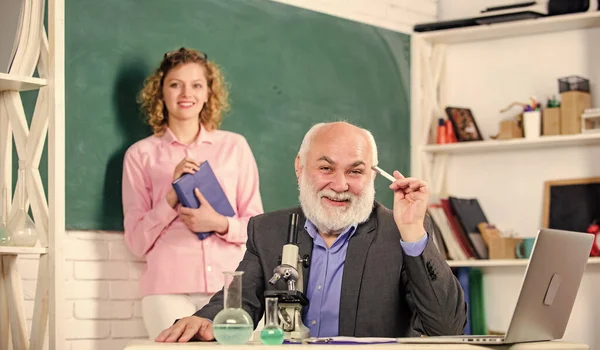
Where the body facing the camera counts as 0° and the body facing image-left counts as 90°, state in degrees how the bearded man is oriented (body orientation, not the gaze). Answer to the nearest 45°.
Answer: approximately 0°

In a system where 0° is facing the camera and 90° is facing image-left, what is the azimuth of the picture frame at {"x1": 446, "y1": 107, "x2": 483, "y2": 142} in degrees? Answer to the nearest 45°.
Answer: approximately 0°

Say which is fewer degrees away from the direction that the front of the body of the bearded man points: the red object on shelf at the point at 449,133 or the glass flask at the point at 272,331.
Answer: the glass flask

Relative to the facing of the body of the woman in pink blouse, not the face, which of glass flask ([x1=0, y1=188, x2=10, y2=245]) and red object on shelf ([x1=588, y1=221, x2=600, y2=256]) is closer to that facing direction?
the glass flask

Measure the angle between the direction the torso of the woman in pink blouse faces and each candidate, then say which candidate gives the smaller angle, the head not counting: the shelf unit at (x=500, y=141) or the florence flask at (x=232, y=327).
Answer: the florence flask

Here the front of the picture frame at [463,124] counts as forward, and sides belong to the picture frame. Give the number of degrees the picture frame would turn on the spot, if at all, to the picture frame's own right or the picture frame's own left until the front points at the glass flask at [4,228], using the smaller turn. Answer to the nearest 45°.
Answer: approximately 45° to the picture frame's own right

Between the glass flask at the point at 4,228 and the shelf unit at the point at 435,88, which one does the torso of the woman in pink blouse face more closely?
the glass flask

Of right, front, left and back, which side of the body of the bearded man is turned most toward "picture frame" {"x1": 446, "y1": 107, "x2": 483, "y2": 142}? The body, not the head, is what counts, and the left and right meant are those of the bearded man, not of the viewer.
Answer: back

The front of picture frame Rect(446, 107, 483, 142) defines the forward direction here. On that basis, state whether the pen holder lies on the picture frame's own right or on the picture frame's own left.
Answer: on the picture frame's own left
